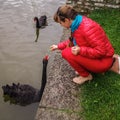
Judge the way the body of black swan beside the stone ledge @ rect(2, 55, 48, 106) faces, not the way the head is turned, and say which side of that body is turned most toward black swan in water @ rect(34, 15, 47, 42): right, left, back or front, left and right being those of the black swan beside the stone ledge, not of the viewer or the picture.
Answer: left

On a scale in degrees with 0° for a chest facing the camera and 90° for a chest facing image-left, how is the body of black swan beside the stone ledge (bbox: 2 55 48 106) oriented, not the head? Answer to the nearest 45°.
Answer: approximately 270°
